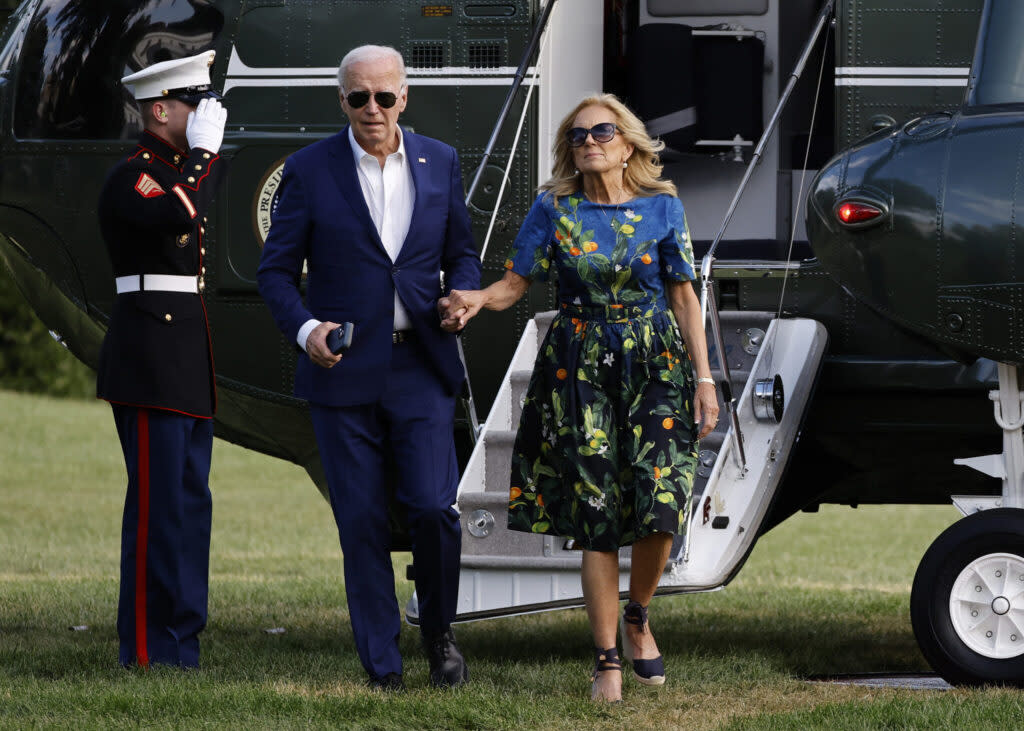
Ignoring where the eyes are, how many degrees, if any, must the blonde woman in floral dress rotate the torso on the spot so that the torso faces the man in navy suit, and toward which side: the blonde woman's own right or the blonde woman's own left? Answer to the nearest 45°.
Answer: approximately 90° to the blonde woman's own right

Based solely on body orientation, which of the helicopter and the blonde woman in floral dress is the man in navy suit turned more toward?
the blonde woman in floral dress

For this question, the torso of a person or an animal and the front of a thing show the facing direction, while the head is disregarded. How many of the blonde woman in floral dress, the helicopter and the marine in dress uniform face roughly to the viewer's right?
1

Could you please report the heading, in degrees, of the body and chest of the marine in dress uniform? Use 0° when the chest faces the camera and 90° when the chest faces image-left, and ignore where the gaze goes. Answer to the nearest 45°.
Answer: approximately 270°

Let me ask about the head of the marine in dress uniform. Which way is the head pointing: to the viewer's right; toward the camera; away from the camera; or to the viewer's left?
to the viewer's right

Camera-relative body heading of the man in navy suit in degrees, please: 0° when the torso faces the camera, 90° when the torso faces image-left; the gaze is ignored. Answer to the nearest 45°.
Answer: approximately 0°

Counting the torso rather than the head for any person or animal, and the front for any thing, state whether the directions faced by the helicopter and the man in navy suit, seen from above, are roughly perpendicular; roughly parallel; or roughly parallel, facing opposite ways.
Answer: roughly perpendicular

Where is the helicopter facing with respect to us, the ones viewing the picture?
facing to the left of the viewer

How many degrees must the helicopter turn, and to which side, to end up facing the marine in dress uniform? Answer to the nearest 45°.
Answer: approximately 45° to its left

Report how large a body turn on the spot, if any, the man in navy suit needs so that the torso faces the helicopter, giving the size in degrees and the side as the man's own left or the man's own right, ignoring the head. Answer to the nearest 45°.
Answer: approximately 180°

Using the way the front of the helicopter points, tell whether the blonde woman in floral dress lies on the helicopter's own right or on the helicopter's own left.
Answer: on the helicopter's own left

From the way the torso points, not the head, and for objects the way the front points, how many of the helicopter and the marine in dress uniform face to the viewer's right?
1

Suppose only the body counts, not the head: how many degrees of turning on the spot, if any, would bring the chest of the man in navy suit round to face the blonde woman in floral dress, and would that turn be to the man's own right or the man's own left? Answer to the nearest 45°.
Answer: approximately 90° to the man's own left

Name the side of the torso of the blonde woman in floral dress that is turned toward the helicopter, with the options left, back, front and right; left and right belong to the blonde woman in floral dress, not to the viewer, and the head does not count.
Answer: back
